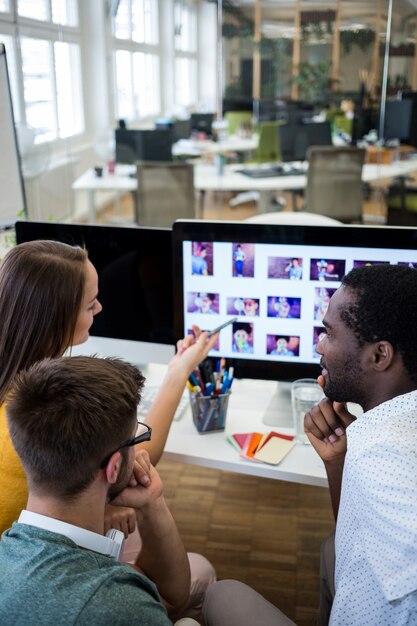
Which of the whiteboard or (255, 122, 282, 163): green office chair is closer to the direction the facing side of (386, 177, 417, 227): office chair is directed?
the green office chair

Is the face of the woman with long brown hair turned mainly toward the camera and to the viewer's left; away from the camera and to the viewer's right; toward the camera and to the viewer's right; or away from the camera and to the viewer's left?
away from the camera and to the viewer's right

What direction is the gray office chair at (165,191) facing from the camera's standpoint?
away from the camera

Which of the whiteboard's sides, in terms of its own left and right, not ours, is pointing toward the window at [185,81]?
left

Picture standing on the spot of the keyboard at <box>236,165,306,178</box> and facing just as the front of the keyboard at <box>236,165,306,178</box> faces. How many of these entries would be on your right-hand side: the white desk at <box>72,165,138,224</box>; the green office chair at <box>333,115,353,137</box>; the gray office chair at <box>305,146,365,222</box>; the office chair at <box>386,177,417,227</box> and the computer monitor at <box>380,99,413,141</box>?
1

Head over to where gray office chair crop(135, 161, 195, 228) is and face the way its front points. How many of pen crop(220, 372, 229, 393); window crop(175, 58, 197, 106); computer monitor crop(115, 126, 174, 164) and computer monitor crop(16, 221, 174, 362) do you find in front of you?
2

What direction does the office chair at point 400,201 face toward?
away from the camera

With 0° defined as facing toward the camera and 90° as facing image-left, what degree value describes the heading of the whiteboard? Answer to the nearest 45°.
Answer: approximately 315°

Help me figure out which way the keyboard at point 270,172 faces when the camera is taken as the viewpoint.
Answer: facing the viewer

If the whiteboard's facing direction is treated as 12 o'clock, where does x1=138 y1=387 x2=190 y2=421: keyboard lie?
The keyboard is roughly at 1 o'clock from the whiteboard.
